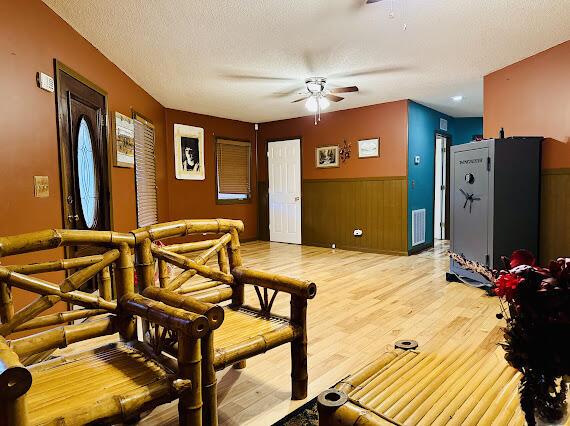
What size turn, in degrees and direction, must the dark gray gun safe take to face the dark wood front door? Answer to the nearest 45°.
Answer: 0° — it already faces it

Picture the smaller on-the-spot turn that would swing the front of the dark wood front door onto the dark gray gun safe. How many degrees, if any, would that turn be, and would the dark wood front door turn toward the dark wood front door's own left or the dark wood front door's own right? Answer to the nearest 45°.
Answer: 0° — it already faces it

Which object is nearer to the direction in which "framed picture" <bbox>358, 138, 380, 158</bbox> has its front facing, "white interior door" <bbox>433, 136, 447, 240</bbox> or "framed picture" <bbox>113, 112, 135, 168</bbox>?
the framed picture

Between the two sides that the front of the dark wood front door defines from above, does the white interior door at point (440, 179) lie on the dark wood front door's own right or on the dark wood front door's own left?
on the dark wood front door's own left

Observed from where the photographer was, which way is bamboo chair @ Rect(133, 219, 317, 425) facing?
facing the viewer and to the right of the viewer

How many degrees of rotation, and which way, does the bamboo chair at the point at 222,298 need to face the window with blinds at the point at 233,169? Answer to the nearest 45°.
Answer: approximately 135° to its left

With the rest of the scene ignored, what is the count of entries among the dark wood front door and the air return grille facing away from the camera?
0

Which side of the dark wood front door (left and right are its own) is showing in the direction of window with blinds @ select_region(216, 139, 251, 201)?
left

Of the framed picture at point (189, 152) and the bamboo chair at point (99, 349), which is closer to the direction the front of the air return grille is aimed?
the bamboo chair

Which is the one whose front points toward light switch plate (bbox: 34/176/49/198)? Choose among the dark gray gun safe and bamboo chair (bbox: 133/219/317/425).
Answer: the dark gray gun safe

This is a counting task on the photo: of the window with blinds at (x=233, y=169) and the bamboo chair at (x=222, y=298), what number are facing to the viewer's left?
0

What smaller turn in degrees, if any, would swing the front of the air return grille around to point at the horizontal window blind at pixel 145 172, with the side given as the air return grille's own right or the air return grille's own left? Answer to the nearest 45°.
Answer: approximately 90° to the air return grille's own right

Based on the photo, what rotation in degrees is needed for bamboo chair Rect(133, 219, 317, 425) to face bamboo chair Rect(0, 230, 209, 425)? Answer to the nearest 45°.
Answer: approximately 90° to its right

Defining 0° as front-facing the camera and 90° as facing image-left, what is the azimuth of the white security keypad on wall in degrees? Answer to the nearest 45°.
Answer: approximately 315°

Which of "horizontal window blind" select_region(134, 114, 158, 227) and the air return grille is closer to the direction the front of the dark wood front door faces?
the air return grille

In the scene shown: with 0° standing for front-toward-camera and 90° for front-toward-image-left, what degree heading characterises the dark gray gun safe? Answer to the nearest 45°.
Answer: approximately 45°

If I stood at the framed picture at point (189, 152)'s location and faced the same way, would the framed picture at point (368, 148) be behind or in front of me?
in front

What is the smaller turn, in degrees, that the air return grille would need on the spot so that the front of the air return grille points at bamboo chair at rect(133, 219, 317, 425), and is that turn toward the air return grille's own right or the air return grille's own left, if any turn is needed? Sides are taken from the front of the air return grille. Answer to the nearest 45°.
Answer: approximately 45° to the air return grille's own right

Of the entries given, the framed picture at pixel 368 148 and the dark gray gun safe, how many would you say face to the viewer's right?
0

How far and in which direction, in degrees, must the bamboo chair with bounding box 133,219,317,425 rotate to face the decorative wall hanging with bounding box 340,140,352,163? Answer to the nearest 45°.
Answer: approximately 90° to its left

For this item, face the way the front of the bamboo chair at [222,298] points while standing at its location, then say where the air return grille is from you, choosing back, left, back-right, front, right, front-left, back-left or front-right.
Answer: left
